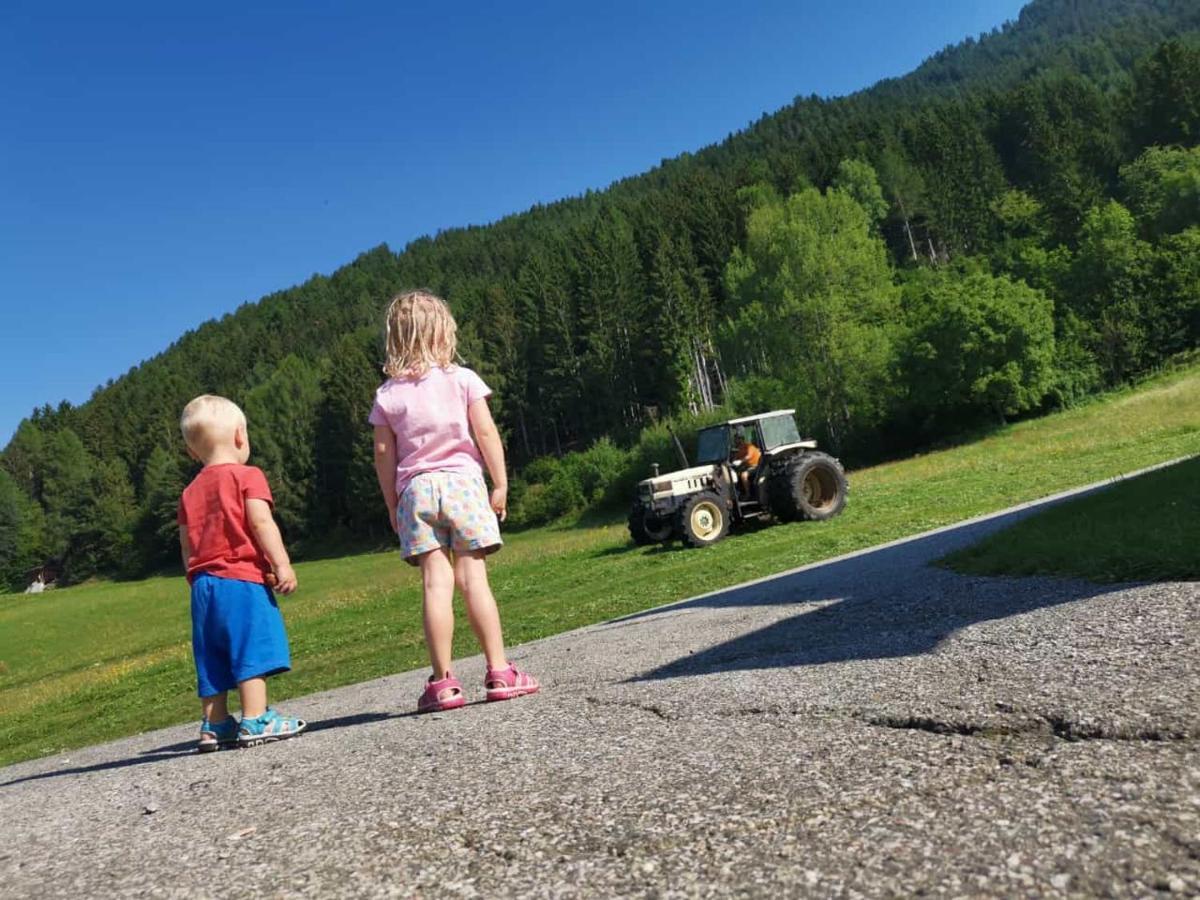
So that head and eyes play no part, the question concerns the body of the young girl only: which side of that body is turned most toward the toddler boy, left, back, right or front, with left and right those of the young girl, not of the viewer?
left

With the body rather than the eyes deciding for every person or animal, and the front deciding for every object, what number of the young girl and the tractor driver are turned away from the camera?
1

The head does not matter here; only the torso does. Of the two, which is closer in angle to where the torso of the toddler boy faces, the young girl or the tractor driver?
the tractor driver

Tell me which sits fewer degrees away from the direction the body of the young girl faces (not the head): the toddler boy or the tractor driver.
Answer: the tractor driver

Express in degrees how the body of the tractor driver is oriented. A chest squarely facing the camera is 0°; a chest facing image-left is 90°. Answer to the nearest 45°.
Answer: approximately 45°

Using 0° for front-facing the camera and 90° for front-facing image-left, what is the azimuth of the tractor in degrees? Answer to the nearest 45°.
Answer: approximately 45°

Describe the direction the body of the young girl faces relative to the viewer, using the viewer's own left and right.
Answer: facing away from the viewer

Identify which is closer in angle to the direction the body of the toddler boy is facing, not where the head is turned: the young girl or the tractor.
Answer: the tractor

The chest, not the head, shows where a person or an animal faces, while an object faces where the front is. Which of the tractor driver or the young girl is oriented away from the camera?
the young girl

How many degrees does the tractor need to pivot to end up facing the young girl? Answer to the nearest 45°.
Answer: approximately 45° to its left

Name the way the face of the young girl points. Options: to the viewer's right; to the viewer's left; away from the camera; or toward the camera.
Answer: away from the camera
